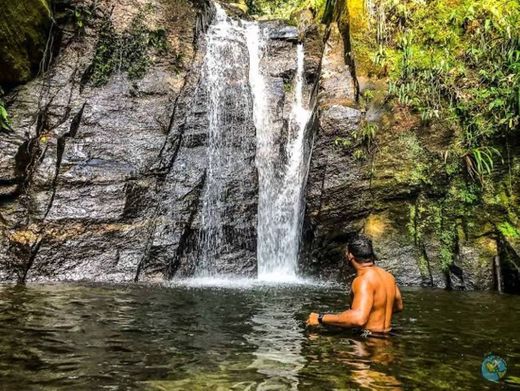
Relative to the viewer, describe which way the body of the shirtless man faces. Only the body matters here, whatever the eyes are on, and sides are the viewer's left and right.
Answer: facing away from the viewer and to the left of the viewer

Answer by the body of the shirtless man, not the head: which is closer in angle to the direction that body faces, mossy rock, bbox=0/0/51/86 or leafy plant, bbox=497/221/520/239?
the mossy rock

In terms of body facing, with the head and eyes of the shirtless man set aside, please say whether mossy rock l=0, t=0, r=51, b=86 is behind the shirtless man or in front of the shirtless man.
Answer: in front

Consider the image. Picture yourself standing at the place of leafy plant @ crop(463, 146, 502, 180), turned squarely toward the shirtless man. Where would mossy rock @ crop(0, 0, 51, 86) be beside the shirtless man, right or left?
right

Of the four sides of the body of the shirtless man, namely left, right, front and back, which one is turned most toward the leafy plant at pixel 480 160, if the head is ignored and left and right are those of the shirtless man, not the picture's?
right

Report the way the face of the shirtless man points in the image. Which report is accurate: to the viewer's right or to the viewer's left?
to the viewer's left

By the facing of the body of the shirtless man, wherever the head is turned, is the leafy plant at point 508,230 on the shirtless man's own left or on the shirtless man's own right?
on the shirtless man's own right

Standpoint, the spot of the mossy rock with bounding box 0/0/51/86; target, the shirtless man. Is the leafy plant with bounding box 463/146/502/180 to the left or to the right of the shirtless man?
left

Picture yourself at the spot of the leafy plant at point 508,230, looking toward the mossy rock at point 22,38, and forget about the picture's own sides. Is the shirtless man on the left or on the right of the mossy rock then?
left
